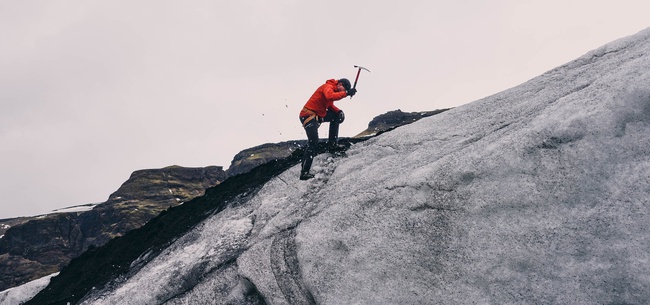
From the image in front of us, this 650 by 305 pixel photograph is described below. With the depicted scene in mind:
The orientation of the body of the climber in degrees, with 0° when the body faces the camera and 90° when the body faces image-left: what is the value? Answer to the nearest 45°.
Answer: approximately 270°
